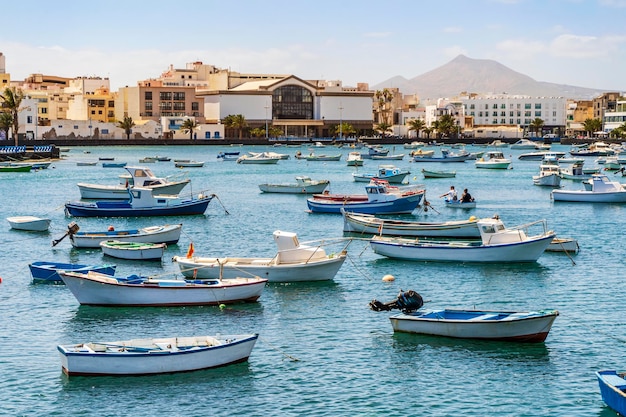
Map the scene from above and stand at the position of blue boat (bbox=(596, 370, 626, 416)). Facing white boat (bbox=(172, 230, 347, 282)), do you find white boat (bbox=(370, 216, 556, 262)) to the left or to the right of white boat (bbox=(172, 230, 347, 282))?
right

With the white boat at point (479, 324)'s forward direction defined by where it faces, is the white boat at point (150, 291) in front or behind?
behind

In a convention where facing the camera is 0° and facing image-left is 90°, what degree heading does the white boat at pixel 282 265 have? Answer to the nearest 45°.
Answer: approximately 270°

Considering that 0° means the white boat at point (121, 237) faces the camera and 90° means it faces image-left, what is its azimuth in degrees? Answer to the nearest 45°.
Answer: approximately 270°

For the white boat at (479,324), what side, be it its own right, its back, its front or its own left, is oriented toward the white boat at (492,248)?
left

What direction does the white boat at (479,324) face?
to the viewer's right

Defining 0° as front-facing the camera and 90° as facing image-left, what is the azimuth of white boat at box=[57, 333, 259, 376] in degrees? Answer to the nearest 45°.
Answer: approximately 270°

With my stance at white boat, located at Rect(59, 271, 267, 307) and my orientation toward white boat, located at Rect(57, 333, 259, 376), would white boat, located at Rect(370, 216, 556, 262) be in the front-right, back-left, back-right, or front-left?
back-left

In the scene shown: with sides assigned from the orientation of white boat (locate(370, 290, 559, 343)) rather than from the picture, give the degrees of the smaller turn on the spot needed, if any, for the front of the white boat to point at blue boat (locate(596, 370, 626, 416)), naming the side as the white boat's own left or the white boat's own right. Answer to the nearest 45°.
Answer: approximately 45° to the white boat's own right
